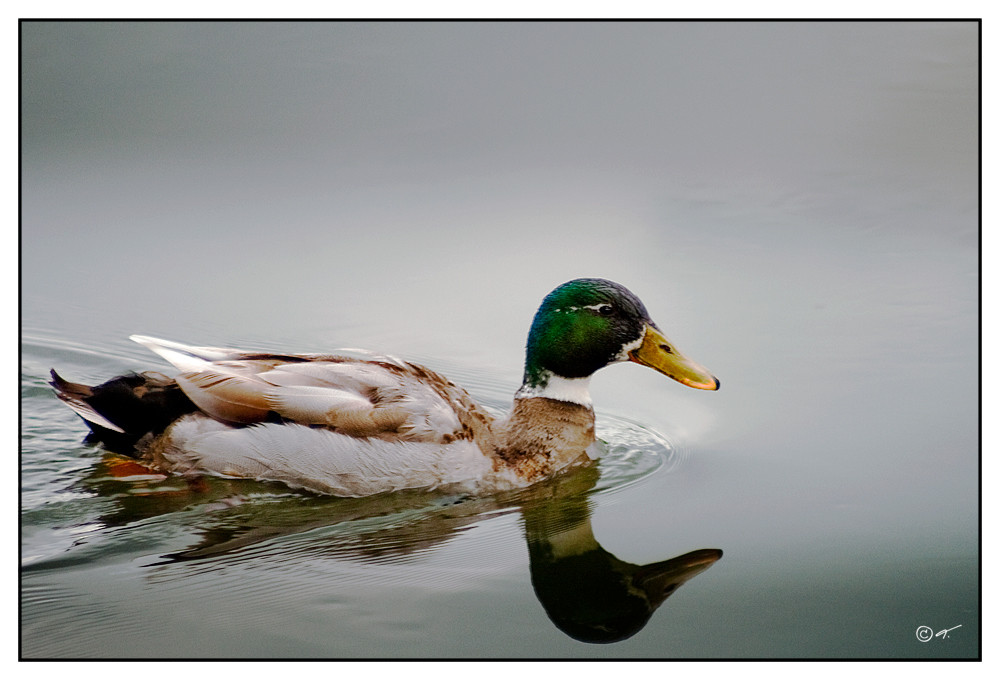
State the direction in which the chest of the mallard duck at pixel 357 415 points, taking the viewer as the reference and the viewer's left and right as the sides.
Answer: facing to the right of the viewer
